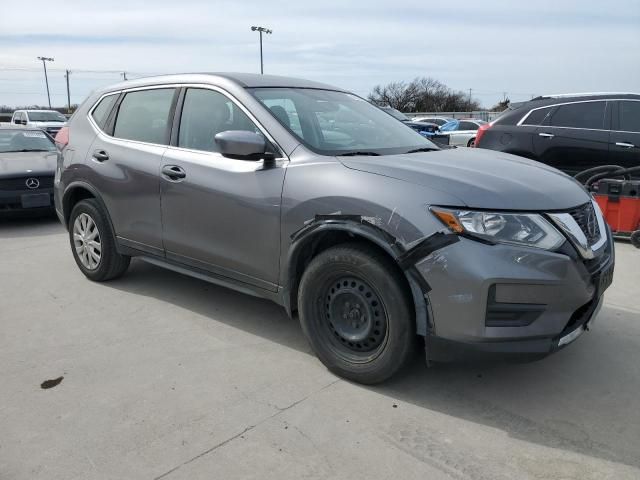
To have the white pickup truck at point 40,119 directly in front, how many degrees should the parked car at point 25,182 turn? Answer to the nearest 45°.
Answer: approximately 180°

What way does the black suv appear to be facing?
to the viewer's right

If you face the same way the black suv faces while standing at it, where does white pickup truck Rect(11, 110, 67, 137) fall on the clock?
The white pickup truck is roughly at 7 o'clock from the black suv.

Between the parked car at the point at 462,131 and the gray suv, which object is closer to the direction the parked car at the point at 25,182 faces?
the gray suv

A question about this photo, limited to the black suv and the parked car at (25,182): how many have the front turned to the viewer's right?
1

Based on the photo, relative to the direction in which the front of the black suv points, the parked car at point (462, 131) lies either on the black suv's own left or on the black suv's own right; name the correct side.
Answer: on the black suv's own left

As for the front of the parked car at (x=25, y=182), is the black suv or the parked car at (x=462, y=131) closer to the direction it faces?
the black suv
